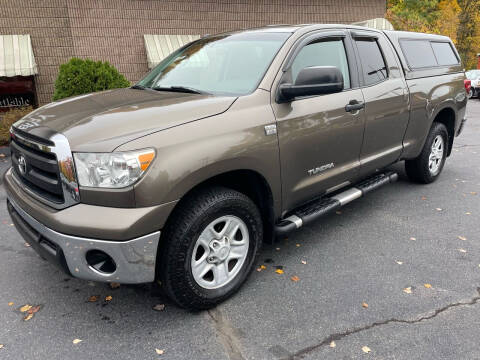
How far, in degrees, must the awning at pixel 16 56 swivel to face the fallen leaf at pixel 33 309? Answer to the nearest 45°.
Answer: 0° — it already faces it

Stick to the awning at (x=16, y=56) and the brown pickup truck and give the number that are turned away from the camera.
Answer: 0

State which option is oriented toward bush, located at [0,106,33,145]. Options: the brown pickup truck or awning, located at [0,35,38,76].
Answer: the awning

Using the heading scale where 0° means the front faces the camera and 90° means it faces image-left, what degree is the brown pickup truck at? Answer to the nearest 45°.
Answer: approximately 45°

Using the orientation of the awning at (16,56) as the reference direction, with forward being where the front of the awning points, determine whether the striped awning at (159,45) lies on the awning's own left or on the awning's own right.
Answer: on the awning's own left

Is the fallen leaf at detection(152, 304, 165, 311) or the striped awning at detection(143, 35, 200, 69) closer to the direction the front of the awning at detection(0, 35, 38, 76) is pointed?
the fallen leaf

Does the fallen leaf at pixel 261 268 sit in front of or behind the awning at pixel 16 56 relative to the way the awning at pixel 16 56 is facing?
in front

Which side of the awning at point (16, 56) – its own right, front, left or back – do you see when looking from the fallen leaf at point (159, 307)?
front

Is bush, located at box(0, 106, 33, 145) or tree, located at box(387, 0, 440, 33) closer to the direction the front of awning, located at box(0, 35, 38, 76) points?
the bush

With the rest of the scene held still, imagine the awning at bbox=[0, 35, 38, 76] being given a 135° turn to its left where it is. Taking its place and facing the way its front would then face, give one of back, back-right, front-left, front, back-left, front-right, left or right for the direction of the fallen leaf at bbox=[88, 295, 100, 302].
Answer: back-right

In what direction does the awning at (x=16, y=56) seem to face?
toward the camera
